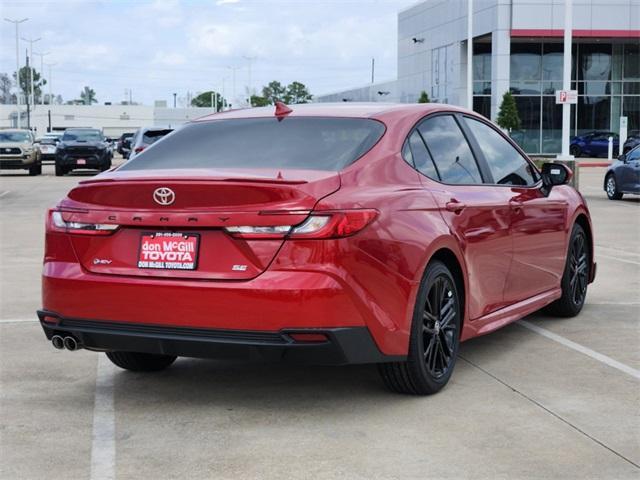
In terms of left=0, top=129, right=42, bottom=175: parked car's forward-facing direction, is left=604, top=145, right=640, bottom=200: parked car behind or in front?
in front

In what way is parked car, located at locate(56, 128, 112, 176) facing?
toward the camera

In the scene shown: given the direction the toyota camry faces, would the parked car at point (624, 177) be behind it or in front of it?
in front

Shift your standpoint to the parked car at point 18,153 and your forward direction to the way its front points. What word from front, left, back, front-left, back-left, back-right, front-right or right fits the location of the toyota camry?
front

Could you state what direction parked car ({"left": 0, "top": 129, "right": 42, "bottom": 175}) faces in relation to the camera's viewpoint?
facing the viewer

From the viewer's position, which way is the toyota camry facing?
facing away from the viewer and to the right of the viewer

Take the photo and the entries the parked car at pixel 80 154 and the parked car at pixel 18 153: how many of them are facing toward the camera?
2

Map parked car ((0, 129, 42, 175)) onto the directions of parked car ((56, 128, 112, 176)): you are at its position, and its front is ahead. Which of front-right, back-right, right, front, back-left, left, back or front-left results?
right

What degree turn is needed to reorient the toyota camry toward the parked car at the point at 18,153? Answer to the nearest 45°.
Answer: approximately 45° to its left

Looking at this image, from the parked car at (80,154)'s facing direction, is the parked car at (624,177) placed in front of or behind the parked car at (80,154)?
in front

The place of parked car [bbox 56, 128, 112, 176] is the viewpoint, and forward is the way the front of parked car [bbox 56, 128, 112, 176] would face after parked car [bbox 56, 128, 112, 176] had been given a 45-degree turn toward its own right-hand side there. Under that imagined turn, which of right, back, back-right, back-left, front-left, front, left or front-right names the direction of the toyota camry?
front-left
